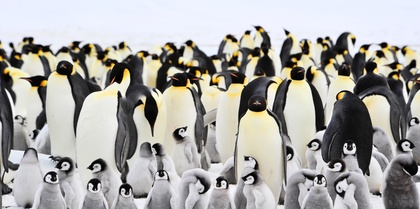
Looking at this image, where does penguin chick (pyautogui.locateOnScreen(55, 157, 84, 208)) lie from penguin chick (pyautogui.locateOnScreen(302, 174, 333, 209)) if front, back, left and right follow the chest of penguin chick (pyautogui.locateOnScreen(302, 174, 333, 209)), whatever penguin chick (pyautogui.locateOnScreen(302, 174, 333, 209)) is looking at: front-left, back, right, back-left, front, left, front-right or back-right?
right

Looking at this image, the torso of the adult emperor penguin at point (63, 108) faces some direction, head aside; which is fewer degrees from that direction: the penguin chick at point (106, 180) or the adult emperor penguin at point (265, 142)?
the penguin chick

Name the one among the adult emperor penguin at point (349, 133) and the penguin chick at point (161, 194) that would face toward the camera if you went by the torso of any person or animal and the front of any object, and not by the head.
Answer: the penguin chick

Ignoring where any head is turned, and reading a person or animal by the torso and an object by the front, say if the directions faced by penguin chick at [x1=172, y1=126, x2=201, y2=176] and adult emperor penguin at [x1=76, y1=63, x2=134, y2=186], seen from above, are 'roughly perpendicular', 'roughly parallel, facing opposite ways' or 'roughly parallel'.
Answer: roughly parallel

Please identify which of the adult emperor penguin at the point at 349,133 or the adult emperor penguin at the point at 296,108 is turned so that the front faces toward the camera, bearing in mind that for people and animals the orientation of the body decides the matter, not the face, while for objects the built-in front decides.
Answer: the adult emperor penguin at the point at 296,108

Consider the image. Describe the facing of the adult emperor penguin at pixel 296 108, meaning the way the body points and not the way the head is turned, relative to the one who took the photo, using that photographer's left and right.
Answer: facing the viewer

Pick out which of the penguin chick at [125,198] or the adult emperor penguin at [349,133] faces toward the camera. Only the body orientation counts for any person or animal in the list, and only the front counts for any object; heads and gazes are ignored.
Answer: the penguin chick

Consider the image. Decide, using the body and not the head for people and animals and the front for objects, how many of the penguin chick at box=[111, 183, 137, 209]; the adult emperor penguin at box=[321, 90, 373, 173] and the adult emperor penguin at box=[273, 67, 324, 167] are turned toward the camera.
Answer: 2

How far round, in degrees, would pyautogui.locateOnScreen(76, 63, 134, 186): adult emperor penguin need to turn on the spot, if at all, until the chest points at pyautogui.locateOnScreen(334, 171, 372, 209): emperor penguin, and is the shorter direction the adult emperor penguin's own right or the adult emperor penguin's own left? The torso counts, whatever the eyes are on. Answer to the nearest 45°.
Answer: approximately 90° to the adult emperor penguin's own left

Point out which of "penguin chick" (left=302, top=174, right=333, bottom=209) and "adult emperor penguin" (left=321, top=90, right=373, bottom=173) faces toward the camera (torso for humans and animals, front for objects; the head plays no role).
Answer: the penguin chick

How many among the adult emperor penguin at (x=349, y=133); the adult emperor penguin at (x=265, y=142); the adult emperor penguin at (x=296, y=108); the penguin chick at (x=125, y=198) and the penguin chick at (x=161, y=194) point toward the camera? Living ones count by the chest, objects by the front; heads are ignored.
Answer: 4

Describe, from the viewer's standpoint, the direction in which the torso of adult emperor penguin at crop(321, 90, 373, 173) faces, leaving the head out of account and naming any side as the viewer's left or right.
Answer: facing away from the viewer and to the left of the viewer

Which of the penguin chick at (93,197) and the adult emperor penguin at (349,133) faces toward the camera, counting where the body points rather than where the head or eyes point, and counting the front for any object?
the penguin chick

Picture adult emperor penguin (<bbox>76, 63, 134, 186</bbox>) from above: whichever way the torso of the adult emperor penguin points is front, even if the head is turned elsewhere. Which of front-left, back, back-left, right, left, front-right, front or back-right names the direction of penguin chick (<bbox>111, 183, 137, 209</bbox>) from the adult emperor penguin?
front-left

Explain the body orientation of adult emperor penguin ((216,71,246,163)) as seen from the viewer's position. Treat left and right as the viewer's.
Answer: facing the viewer and to the left of the viewer

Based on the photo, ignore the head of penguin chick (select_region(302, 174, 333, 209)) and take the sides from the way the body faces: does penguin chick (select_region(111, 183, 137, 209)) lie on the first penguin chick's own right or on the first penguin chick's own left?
on the first penguin chick's own right
